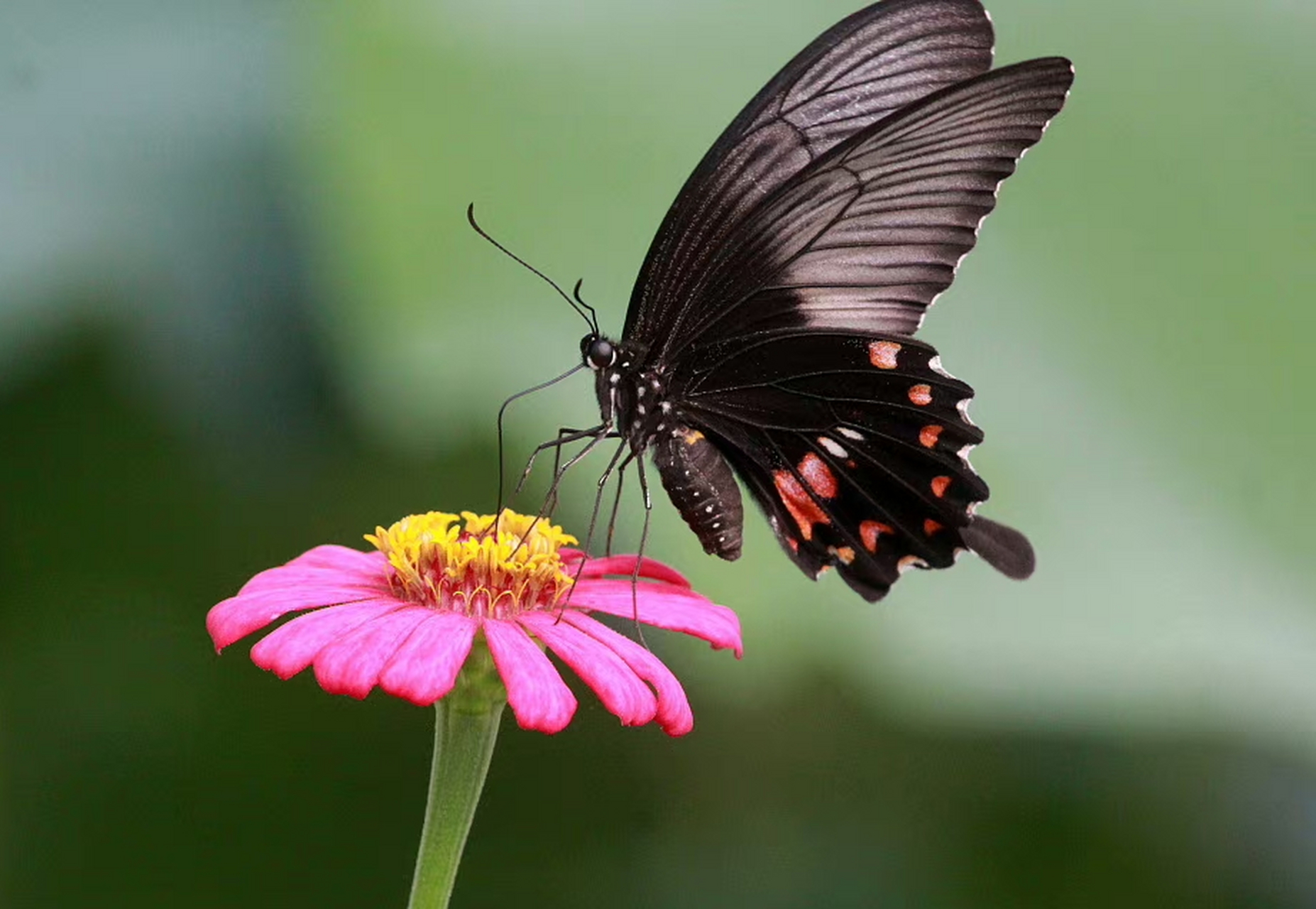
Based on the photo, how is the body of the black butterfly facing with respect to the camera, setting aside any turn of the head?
to the viewer's left
